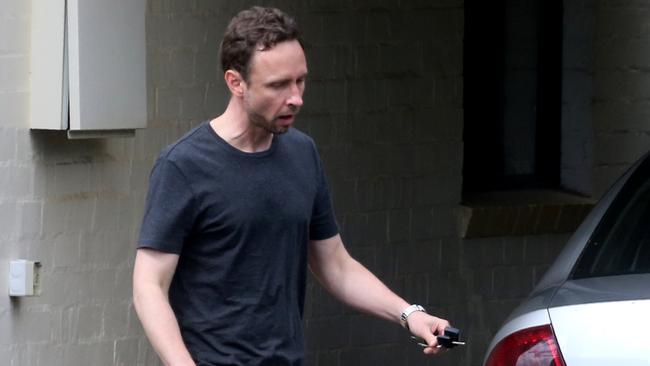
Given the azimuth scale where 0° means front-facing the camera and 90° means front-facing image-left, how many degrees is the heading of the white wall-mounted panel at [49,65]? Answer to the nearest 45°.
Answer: approximately 0°

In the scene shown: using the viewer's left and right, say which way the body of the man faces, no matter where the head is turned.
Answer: facing the viewer and to the right of the viewer

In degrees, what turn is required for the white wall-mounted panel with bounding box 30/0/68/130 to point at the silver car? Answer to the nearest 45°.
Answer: approximately 45° to its left

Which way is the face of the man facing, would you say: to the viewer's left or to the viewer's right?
to the viewer's right

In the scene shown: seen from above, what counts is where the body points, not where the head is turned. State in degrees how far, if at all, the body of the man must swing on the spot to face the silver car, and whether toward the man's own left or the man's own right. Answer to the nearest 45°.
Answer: approximately 45° to the man's own left

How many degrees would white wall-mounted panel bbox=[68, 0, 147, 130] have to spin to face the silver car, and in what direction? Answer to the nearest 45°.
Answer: approximately 45° to its left

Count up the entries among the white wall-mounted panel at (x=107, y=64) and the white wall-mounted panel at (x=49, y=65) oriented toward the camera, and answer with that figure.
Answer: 2

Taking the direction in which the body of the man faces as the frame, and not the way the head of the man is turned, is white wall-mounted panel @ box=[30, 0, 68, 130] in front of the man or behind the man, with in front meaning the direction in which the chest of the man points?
behind

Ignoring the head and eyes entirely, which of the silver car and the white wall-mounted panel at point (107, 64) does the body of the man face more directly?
the silver car
